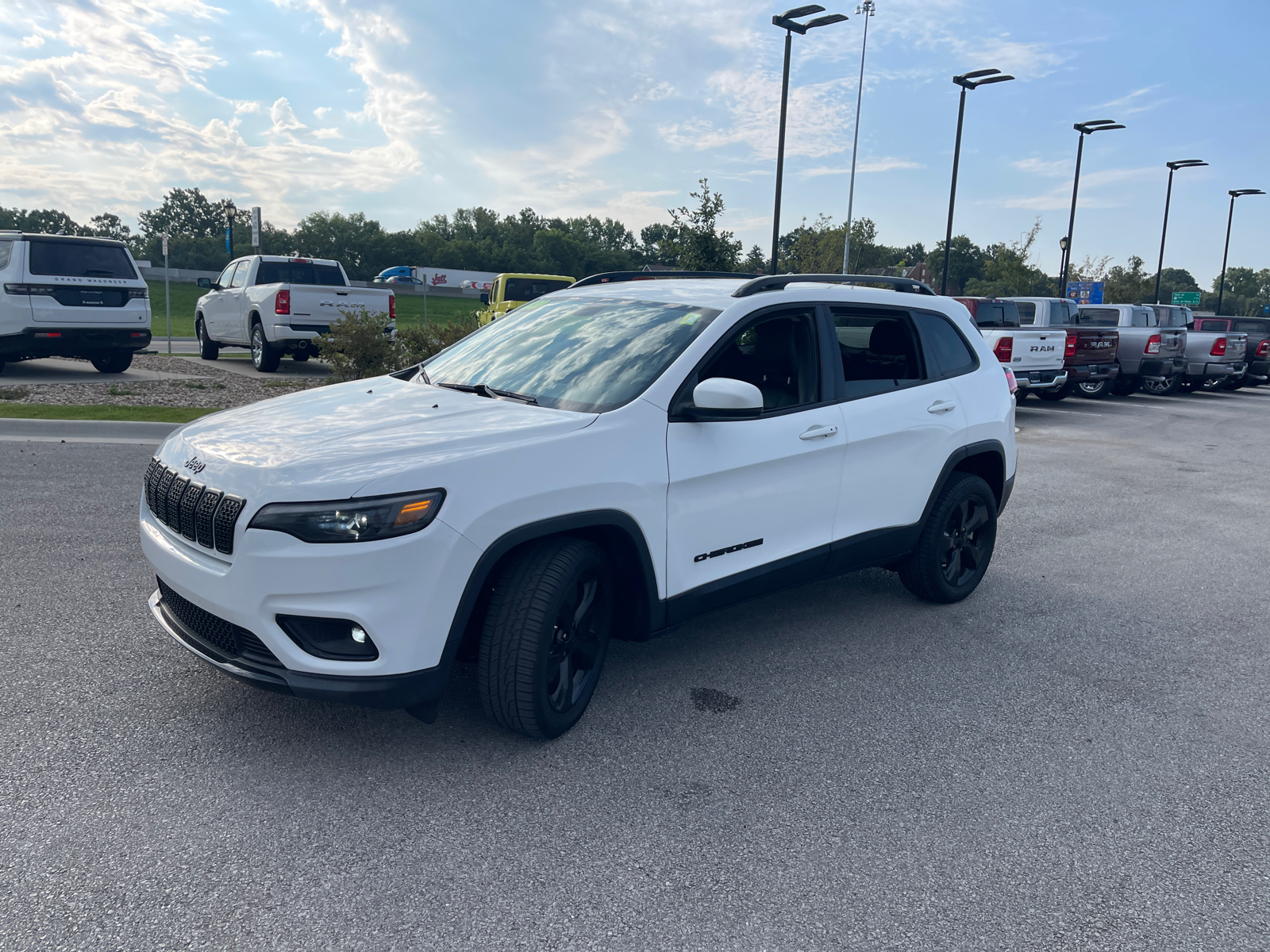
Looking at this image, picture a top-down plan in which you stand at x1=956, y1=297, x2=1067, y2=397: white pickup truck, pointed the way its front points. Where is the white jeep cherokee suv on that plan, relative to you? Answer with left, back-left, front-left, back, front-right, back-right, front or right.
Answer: back-left

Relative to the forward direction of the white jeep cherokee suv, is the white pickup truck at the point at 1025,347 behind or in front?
behind

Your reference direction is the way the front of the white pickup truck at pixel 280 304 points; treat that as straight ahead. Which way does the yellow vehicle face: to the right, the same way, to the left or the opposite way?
the same way

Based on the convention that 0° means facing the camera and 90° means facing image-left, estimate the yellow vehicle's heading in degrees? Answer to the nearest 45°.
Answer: approximately 135°

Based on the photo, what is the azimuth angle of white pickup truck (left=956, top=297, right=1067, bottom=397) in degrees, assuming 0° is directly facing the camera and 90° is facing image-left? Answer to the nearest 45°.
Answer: approximately 135°

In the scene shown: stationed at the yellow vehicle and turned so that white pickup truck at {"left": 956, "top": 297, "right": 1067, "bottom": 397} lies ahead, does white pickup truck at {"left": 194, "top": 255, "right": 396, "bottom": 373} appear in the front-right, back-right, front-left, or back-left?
back-right

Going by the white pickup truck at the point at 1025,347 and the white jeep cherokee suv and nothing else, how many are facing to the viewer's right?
0

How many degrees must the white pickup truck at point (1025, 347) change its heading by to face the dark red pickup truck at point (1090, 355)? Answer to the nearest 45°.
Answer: approximately 90° to its right

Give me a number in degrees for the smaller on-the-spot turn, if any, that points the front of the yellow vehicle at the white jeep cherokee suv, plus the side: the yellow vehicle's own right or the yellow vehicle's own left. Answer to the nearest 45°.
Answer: approximately 135° to the yellow vehicle's own left

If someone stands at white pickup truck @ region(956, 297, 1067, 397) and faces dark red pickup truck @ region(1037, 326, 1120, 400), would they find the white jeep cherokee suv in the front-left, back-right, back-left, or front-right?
back-right

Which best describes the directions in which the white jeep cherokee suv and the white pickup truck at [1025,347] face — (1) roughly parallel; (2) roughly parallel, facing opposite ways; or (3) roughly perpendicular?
roughly perpendicular

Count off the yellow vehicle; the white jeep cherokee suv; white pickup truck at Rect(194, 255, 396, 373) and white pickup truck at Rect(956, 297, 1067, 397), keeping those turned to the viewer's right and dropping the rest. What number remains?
0

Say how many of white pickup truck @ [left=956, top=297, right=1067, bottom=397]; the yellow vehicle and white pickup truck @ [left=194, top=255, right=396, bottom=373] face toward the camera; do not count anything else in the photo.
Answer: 0

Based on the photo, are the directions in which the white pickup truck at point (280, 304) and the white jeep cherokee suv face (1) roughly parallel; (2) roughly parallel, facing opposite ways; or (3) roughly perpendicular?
roughly perpendicular
